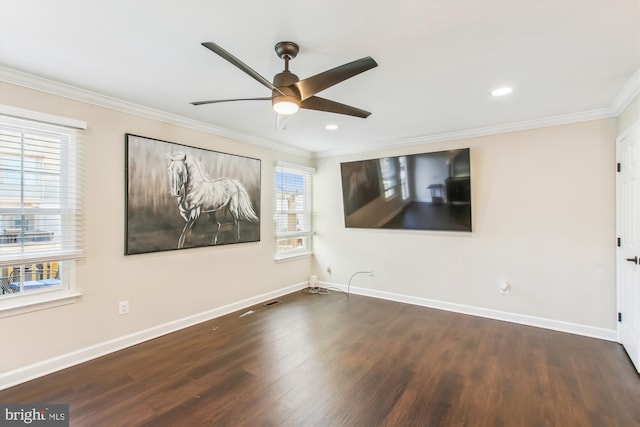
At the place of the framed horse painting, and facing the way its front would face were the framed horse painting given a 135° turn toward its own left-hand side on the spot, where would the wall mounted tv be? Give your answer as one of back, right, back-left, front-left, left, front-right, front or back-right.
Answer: right

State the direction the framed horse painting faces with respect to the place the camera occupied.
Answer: facing the viewer and to the right of the viewer

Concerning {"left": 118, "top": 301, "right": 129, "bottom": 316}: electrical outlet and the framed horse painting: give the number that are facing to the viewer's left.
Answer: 0

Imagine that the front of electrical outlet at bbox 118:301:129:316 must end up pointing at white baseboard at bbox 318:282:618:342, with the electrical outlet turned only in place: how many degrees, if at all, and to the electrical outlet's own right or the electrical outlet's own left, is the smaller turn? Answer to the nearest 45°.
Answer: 0° — it already faces it

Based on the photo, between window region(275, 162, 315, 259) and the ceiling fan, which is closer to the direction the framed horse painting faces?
the ceiling fan

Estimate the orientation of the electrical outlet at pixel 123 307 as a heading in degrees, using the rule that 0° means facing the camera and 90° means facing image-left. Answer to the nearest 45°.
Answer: approximately 315°

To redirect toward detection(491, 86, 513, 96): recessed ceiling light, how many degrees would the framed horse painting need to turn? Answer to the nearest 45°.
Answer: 0° — it already faces it

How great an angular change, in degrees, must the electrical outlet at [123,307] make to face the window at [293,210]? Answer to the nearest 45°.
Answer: approximately 45° to its left

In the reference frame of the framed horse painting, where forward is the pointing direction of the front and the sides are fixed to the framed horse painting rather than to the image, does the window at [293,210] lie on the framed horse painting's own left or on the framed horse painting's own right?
on the framed horse painting's own left
